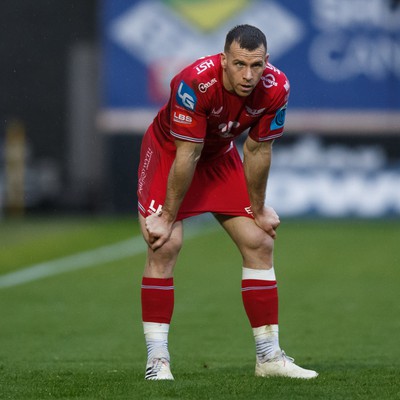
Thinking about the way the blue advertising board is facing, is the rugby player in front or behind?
in front

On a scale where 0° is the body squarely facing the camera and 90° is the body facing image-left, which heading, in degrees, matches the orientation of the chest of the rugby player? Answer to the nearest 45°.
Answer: approximately 315°

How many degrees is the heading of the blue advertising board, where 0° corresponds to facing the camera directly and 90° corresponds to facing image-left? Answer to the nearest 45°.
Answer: approximately 0°

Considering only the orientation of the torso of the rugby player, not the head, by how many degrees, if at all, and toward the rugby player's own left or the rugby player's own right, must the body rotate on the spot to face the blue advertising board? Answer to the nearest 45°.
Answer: approximately 135° to the rugby player's own left
